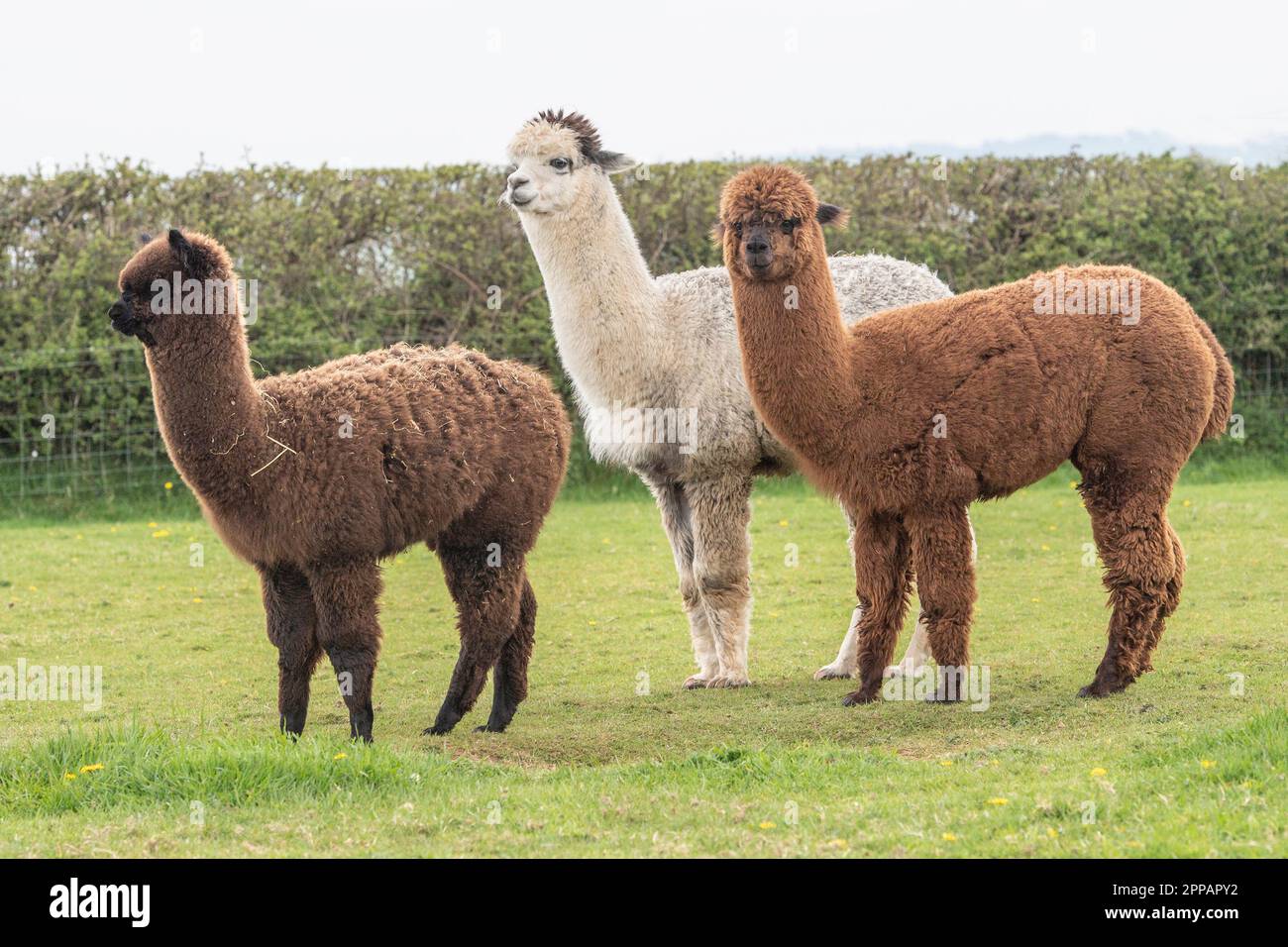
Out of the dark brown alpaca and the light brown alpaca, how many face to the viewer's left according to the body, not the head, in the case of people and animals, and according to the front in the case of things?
2

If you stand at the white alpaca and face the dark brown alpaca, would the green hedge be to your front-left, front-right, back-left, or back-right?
back-right

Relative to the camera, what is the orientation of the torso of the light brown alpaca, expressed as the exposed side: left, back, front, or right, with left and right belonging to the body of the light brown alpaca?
left

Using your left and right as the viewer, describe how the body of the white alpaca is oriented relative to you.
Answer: facing the viewer and to the left of the viewer

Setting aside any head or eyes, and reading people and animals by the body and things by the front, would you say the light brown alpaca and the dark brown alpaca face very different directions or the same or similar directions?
same or similar directions

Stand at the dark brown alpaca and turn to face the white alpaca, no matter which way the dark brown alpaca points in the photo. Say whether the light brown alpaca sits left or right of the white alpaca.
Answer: right

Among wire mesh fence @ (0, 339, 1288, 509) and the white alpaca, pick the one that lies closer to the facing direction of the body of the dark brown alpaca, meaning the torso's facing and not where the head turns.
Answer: the wire mesh fence

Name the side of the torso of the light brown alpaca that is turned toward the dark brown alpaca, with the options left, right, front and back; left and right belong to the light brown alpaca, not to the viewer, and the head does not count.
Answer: front

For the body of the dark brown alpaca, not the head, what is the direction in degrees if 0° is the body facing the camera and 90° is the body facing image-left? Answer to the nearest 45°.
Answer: approximately 90°

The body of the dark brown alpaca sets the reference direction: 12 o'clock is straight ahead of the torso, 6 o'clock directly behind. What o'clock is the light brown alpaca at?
The light brown alpaca is roughly at 6 o'clock from the dark brown alpaca.

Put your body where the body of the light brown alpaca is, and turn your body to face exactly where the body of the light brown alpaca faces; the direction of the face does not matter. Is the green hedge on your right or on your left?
on your right

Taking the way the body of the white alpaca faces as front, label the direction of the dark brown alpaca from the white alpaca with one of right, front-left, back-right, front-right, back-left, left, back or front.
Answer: front
